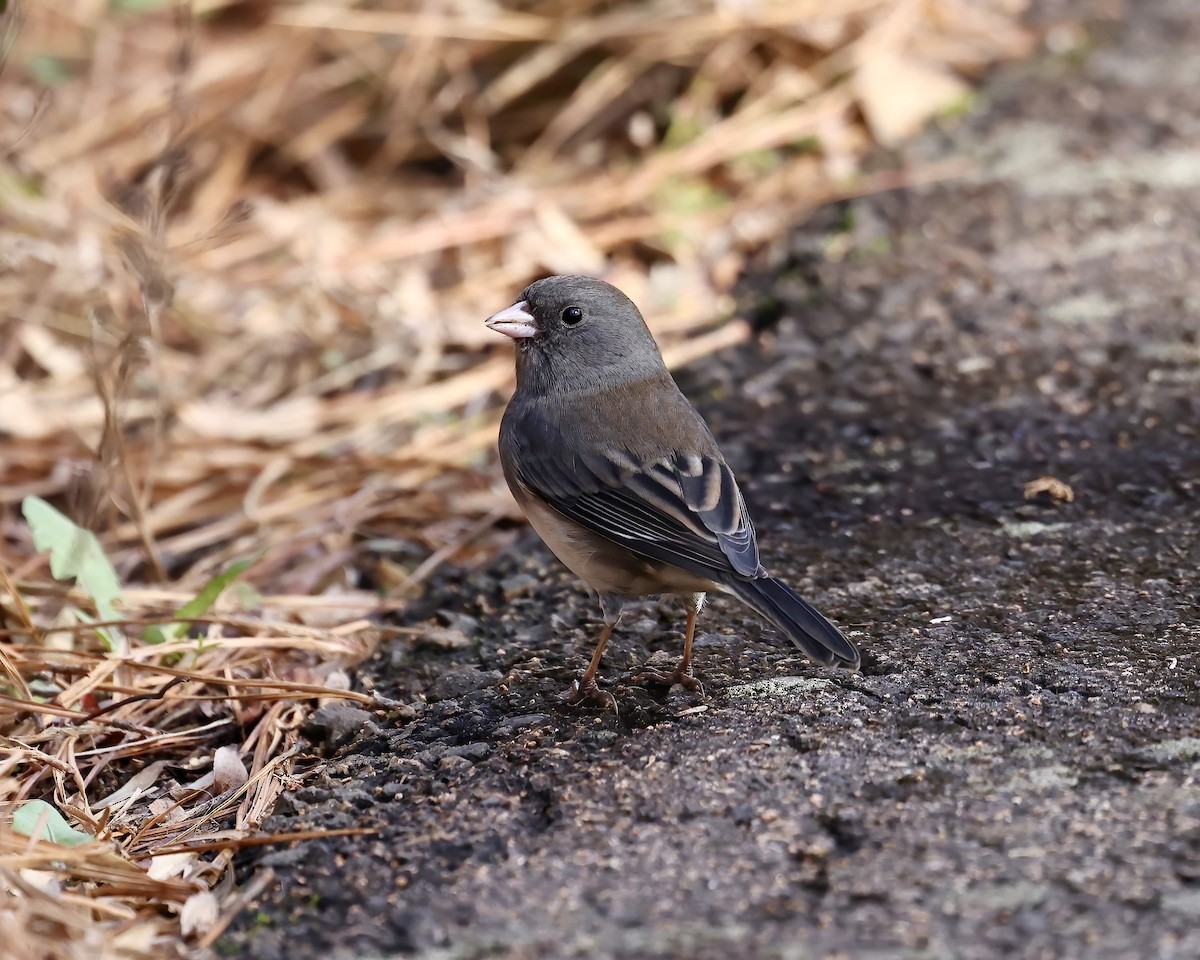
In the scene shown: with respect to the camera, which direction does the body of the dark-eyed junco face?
to the viewer's left

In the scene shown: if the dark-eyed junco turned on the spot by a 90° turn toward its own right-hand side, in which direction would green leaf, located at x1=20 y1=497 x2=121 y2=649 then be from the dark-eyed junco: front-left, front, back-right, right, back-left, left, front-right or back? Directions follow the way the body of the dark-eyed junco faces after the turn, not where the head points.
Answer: left

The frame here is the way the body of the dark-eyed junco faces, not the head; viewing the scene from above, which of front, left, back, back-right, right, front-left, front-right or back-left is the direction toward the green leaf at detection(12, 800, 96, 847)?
front-left

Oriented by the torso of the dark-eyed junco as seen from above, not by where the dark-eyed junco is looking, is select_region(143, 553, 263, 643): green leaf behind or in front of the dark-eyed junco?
in front
